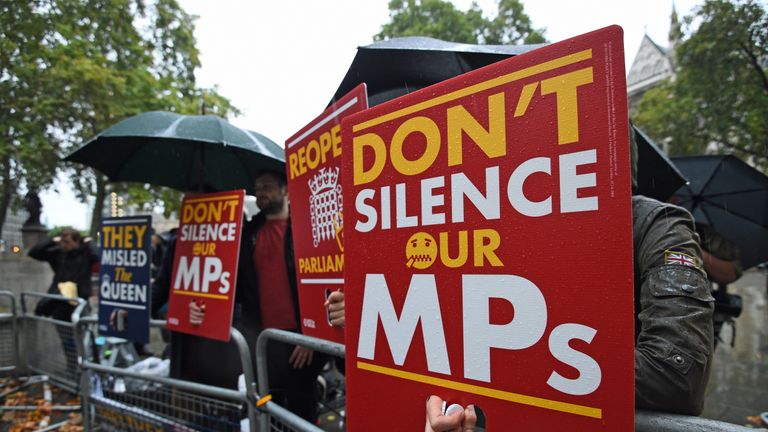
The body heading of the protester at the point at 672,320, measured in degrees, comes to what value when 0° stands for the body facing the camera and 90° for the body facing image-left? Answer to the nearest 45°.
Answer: approximately 45°

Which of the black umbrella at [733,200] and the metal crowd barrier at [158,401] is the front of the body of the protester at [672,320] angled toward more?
the metal crowd barrier

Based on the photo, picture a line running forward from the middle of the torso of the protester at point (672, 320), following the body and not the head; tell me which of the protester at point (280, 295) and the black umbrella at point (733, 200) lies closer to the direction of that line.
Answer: the protester
